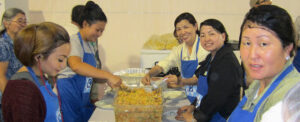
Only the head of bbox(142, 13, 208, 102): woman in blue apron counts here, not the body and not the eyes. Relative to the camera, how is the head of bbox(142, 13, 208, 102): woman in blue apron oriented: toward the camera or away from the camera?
toward the camera

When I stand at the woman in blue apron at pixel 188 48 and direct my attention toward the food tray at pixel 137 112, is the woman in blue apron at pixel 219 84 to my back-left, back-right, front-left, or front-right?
front-left

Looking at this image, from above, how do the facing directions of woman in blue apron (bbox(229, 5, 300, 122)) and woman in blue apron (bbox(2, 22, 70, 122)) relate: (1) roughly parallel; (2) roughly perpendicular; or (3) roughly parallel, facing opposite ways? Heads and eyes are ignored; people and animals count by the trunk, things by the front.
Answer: roughly parallel, facing opposite ways

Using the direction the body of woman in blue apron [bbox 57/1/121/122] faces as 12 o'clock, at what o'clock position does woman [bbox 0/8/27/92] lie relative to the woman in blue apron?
The woman is roughly at 7 o'clock from the woman in blue apron.

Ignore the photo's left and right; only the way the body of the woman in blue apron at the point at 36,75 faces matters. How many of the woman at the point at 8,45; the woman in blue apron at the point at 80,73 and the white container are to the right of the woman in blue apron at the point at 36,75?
0

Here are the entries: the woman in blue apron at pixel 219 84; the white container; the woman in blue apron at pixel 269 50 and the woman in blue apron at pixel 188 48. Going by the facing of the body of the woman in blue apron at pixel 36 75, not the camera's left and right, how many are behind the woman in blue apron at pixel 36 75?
0

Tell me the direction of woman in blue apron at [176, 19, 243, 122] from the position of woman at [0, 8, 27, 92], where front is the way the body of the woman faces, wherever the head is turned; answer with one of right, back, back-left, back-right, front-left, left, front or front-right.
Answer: front-right

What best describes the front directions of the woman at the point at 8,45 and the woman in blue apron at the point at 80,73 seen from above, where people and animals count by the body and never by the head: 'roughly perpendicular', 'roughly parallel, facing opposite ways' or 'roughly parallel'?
roughly parallel

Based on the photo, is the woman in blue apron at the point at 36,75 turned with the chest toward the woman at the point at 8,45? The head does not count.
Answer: no

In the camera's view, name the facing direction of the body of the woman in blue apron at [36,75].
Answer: to the viewer's right

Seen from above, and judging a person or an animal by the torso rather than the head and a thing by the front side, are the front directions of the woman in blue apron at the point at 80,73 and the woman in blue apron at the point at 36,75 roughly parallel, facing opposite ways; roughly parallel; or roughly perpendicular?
roughly parallel

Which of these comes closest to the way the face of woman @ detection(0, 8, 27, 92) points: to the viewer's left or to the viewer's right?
to the viewer's right

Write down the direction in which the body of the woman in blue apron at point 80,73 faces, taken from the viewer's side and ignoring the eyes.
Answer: to the viewer's right

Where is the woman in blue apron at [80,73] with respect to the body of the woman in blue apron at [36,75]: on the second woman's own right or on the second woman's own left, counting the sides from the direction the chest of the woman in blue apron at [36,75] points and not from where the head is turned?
on the second woman's own left

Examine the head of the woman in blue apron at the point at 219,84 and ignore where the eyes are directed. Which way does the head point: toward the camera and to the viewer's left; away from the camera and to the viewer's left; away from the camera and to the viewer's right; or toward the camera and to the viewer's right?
toward the camera and to the viewer's left

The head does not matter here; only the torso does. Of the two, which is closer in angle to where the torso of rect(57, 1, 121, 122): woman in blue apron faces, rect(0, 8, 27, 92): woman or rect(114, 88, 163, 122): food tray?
the food tray

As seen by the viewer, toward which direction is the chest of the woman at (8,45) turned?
to the viewer's right
